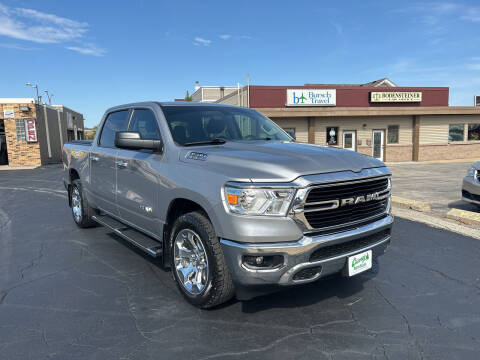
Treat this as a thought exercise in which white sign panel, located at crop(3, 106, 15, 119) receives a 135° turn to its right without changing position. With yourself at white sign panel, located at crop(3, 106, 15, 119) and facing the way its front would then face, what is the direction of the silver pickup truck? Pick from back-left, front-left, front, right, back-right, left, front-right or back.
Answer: back-left

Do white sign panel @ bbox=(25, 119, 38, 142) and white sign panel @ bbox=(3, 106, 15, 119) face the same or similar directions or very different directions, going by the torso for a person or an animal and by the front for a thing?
same or similar directions

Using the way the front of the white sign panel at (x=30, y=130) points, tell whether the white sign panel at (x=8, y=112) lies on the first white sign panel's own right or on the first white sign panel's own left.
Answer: on the first white sign panel's own right

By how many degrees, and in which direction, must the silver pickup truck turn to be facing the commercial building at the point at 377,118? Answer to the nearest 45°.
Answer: approximately 90° to its left

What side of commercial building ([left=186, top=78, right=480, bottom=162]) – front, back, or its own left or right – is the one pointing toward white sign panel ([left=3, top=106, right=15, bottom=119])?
right

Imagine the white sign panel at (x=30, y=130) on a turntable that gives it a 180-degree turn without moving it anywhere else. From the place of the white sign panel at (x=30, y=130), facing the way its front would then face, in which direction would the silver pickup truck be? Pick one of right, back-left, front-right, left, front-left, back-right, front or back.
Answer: back

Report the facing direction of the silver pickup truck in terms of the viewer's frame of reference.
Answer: facing the viewer and to the right of the viewer

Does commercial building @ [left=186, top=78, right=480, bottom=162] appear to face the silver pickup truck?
yes

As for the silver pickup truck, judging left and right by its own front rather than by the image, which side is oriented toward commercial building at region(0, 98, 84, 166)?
back

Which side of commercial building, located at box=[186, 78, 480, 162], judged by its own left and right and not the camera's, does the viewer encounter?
front

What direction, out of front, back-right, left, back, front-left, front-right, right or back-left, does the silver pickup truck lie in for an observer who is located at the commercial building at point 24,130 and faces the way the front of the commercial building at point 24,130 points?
front

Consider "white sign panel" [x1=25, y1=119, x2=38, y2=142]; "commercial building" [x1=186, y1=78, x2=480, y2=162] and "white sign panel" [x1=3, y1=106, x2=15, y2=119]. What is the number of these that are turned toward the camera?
3

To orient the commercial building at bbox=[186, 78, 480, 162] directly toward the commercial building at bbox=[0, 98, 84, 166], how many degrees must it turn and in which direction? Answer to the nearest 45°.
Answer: approximately 90° to its right

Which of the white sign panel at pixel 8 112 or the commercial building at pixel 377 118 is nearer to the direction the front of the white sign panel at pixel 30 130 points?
the commercial building
